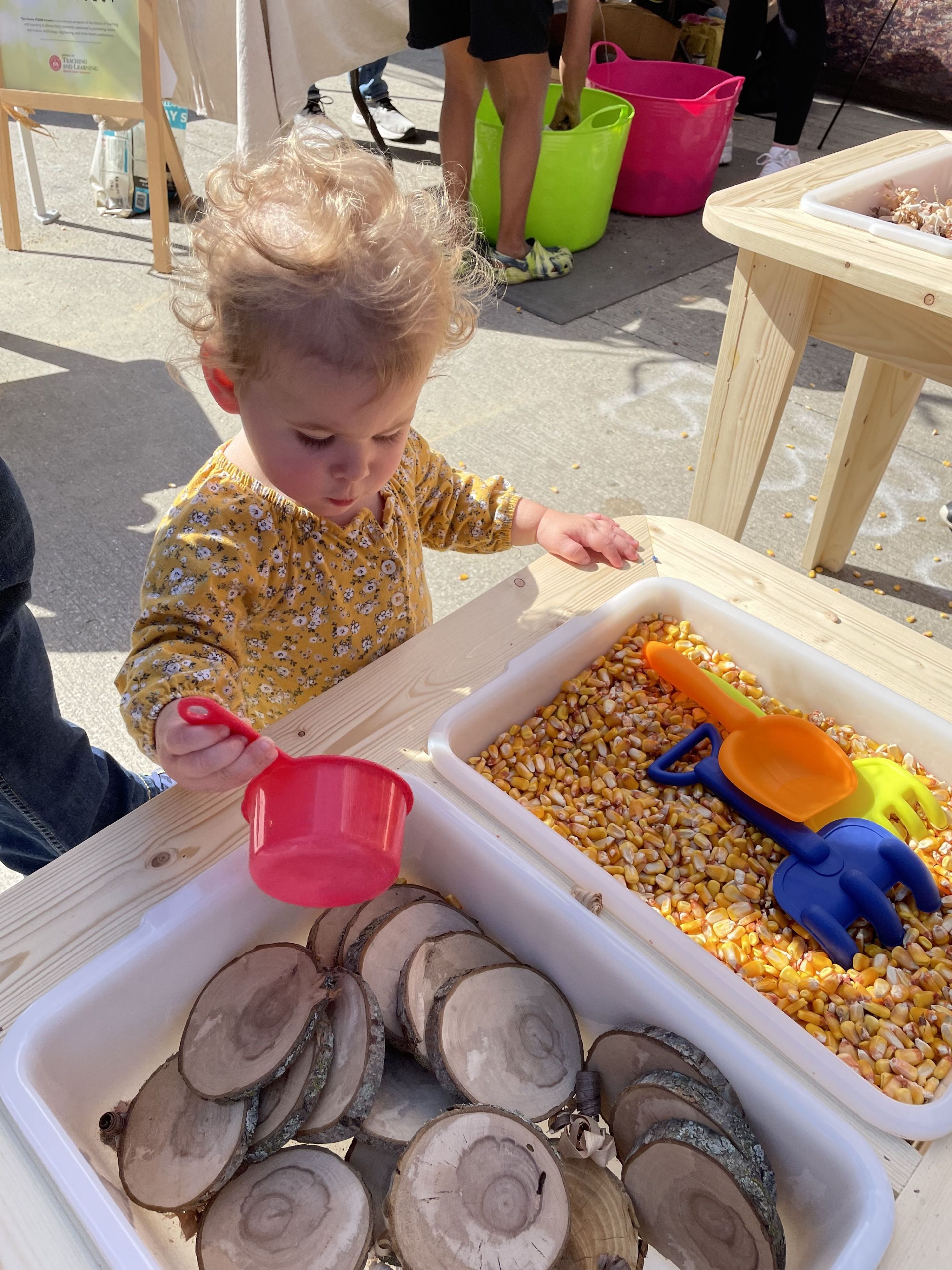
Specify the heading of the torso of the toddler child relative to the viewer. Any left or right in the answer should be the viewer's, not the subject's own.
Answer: facing the viewer and to the right of the viewer

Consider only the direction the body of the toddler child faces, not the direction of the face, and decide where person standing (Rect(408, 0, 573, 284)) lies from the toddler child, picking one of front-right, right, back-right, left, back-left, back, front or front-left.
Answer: back-left

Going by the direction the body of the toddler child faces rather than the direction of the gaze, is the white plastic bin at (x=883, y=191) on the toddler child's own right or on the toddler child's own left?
on the toddler child's own left

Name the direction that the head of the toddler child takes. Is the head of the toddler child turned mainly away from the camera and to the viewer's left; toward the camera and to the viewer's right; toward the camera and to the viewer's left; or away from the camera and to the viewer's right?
toward the camera and to the viewer's right

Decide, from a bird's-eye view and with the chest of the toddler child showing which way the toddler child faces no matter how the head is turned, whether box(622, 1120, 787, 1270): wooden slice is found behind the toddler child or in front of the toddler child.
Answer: in front

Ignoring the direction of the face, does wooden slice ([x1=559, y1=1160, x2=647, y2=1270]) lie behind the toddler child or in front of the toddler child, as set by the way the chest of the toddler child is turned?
in front

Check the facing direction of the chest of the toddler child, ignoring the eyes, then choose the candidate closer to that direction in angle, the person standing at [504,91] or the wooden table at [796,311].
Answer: the wooden table

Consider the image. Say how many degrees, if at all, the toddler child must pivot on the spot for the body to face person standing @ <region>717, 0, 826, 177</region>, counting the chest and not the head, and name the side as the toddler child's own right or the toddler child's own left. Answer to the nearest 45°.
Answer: approximately 90° to the toddler child's own left

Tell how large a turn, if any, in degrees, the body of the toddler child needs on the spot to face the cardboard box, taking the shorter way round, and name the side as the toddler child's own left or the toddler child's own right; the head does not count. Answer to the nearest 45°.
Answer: approximately 135° to the toddler child's own left
